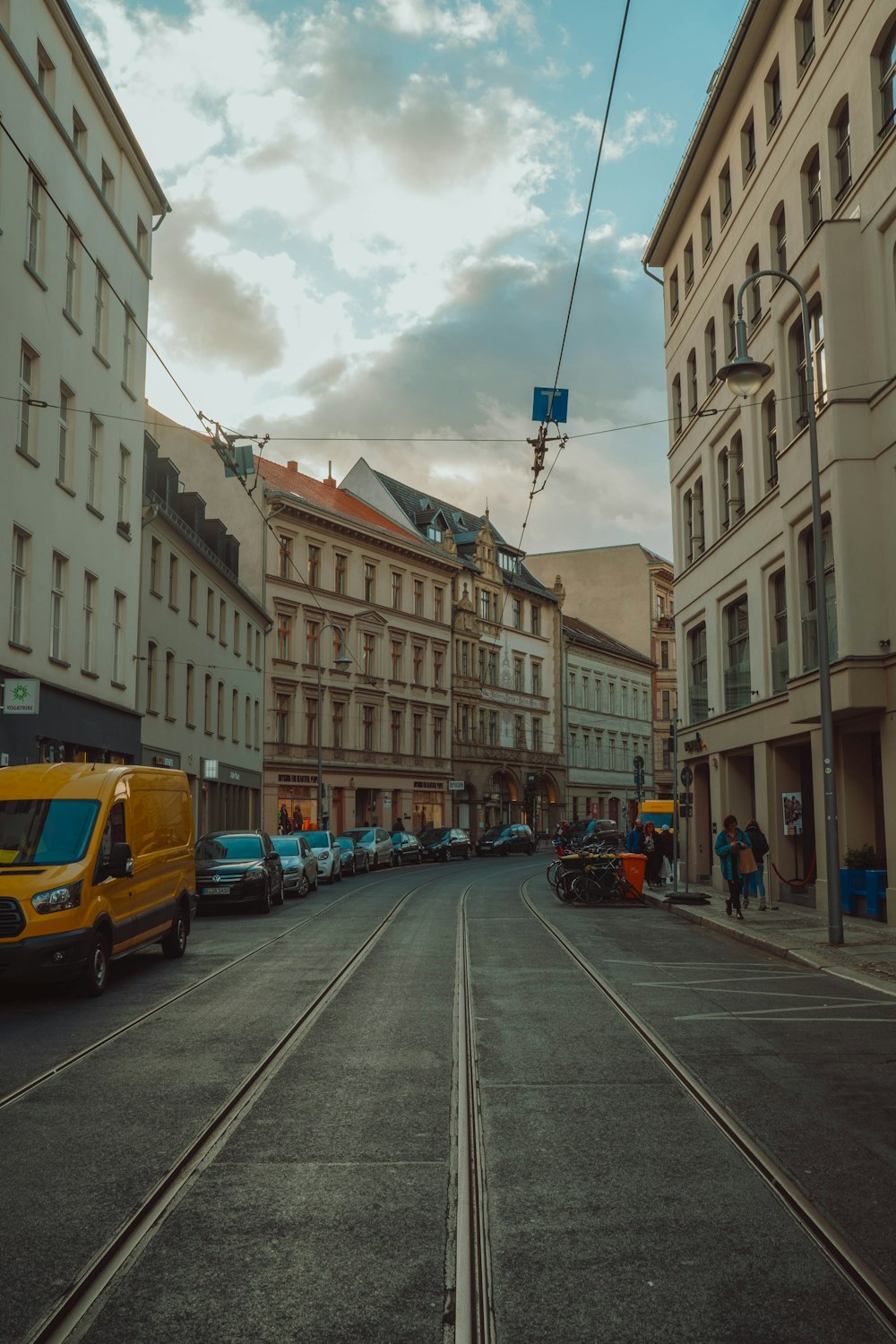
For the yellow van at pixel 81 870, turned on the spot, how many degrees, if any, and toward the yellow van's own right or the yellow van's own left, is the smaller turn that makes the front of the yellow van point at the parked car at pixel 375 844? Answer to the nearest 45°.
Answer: approximately 135° to the yellow van's own right

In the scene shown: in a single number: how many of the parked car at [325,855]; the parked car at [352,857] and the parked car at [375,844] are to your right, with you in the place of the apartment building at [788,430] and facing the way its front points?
3

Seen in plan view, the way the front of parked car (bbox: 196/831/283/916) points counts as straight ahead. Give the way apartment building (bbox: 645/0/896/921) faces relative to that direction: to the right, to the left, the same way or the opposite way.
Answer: to the right

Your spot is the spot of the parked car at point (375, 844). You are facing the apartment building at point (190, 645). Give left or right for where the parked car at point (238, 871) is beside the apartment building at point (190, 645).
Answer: left

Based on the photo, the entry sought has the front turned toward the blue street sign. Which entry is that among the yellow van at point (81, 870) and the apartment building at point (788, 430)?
the apartment building

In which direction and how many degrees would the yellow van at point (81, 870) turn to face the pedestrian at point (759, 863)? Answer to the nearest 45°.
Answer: approximately 180°

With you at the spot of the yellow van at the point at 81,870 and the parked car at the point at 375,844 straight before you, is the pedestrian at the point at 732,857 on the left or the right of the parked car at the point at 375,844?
right

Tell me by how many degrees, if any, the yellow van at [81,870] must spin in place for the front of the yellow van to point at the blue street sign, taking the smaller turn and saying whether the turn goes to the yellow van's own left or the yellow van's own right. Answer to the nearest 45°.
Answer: approximately 180°

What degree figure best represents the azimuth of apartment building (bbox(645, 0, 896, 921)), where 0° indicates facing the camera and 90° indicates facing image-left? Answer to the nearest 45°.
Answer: approximately 45°
